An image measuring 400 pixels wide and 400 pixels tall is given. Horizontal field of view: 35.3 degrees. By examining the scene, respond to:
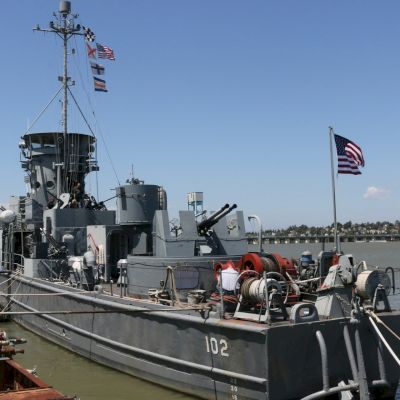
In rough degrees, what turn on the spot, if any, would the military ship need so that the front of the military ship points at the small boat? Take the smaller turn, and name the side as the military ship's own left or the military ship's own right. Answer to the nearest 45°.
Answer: approximately 90° to the military ship's own left

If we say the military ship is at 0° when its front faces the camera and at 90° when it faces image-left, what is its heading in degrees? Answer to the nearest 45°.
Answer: approximately 135°
